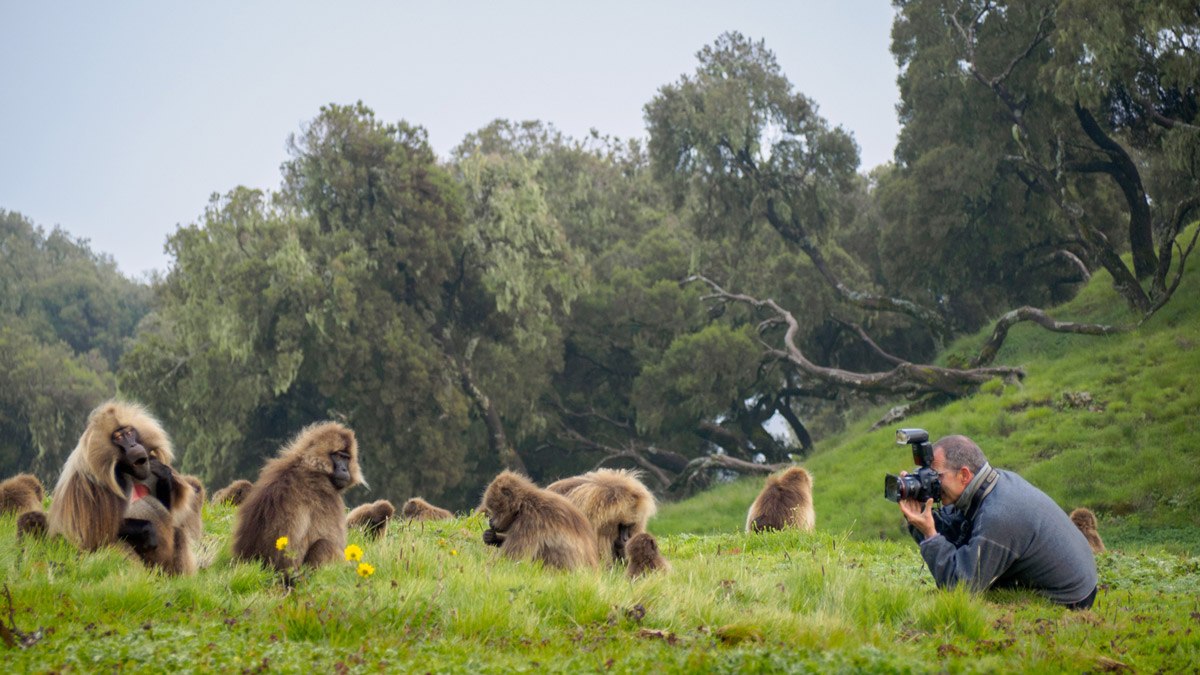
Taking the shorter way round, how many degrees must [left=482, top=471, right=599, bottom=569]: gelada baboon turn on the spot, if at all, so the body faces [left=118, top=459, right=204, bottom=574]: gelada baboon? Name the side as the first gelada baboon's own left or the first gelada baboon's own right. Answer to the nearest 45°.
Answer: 0° — it already faces it

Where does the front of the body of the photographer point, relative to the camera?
to the viewer's left

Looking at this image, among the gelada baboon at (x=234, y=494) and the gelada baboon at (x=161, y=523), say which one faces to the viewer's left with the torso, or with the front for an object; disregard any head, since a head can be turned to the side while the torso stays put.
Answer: the gelada baboon at (x=161, y=523)

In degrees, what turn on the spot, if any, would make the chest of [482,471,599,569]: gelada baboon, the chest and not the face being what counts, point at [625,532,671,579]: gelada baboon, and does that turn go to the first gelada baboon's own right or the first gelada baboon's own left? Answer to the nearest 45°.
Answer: approximately 180°

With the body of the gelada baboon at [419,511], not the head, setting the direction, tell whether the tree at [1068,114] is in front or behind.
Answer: behind

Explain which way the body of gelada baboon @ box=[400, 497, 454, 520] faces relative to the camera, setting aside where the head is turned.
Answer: to the viewer's left

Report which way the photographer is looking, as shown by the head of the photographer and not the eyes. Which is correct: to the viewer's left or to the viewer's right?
to the viewer's left

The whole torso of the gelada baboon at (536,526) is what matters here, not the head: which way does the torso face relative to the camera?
to the viewer's left
